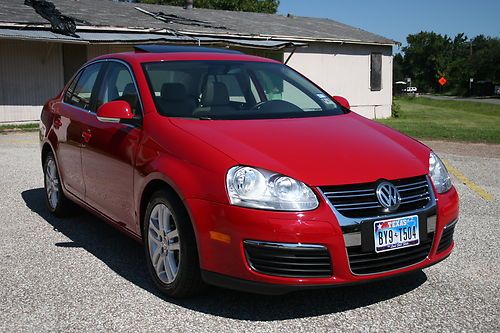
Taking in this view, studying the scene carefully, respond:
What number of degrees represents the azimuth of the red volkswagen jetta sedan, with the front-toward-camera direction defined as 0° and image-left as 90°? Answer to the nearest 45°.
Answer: approximately 315°

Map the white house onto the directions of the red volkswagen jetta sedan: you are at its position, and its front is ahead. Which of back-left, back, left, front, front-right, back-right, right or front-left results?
back-left
